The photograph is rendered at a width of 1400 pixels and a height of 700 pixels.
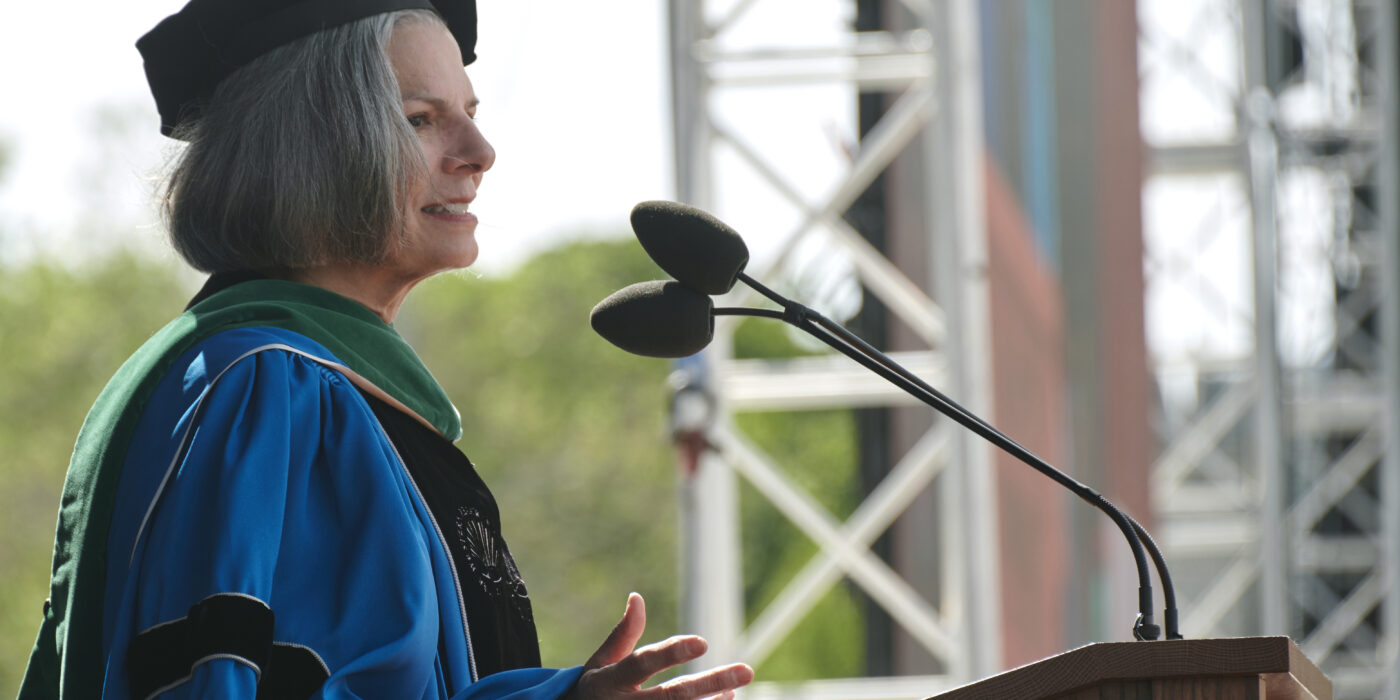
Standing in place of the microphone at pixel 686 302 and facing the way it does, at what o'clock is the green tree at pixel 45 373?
The green tree is roughly at 2 o'clock from the microphone.

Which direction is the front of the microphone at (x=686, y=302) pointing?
to the viewer's left

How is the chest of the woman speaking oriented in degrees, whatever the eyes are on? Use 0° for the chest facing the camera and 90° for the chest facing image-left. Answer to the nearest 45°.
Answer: approximately 270°

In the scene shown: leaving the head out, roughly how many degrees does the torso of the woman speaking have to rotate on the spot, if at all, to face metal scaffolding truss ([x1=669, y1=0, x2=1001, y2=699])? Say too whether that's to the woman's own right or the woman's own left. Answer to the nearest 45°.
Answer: approximately 45° to the woman's own left

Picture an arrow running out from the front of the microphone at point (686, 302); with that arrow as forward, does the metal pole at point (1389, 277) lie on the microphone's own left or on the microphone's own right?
on the microphone's own right

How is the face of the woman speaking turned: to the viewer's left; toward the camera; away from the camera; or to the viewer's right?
to the viewer's right

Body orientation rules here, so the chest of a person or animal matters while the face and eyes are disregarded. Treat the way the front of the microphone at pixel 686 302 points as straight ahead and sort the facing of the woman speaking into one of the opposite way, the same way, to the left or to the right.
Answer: the opposite way

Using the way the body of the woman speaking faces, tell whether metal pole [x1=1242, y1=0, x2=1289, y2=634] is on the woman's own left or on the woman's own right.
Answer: on the woman's own left

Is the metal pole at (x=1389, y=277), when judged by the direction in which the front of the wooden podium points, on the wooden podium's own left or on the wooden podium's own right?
on the wooden podium's own left
